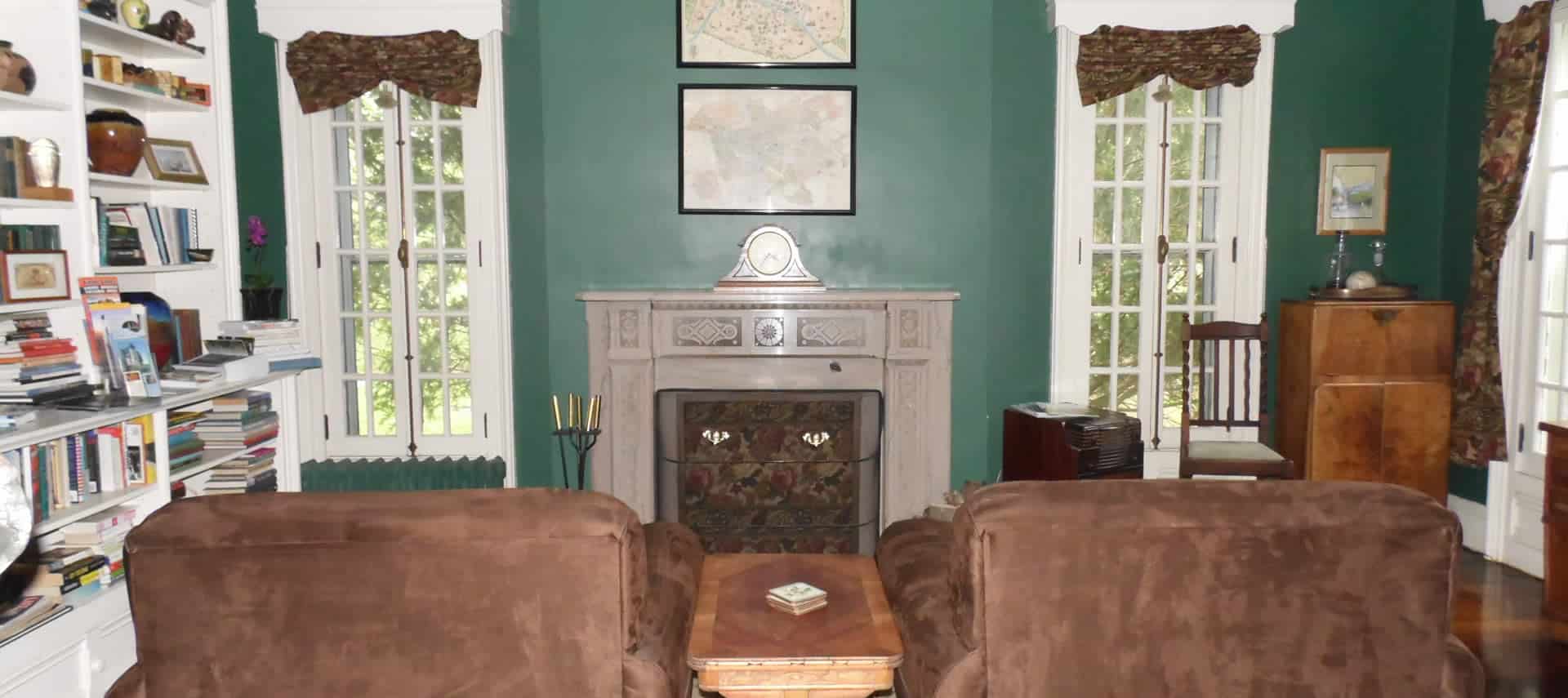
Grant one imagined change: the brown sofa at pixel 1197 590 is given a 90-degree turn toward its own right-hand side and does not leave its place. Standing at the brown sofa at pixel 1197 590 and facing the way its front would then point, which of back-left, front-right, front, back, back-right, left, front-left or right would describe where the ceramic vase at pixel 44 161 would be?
back

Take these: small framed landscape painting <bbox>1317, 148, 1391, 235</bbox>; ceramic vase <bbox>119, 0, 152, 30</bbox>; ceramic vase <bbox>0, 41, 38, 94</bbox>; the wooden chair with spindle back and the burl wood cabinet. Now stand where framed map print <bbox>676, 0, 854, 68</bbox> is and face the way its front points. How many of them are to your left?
3

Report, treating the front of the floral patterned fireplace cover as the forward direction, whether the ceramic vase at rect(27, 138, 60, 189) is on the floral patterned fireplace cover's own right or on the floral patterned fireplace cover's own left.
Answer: on the floral patterned fireplace cover's own right

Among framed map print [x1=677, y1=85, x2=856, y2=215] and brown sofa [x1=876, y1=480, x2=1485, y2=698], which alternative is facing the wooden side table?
the framed map print

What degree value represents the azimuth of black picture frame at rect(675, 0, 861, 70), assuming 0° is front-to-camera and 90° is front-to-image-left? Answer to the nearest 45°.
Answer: approximately 0°

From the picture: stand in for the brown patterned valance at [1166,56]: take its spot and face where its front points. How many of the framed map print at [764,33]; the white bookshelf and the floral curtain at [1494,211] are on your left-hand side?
1

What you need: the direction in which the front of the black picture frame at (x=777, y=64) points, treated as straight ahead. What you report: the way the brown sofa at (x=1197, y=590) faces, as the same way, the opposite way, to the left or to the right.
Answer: the opposite way
